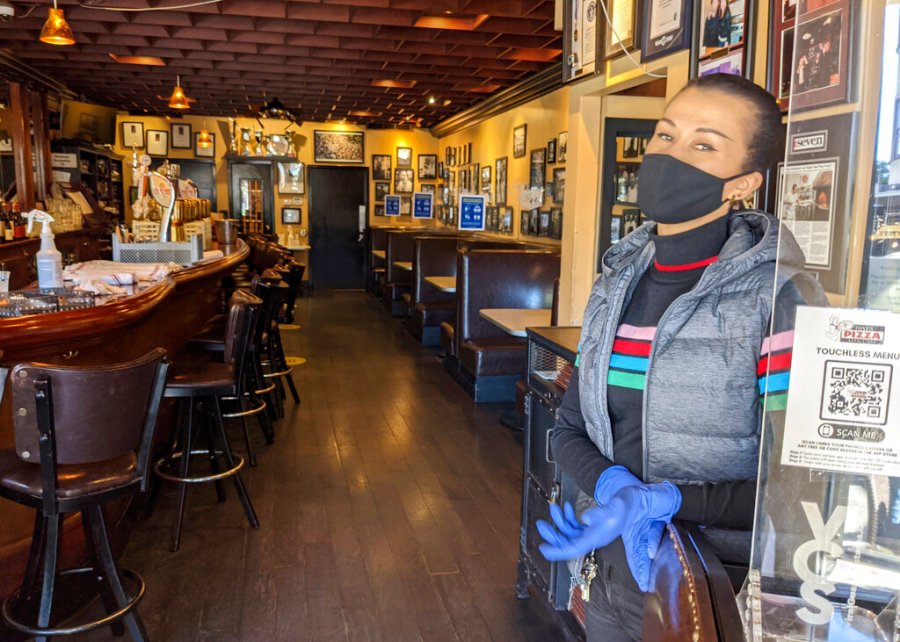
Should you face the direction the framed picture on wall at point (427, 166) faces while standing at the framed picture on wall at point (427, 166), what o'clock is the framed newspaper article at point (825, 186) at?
The framed newspaper article is roughly at 12 o'clock from the framed picture on wall.

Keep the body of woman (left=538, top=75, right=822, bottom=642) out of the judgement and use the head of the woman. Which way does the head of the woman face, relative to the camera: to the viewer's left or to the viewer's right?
to the viewer's left

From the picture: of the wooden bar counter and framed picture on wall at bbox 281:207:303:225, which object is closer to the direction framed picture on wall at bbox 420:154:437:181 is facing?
the wooden bar counter

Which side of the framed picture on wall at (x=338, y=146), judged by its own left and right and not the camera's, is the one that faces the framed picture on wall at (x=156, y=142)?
right

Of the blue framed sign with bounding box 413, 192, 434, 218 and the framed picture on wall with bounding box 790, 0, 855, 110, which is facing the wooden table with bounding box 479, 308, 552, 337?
the blue framed sign

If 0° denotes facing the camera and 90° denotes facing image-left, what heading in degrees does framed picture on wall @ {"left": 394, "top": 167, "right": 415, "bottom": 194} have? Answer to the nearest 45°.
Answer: approximately 0°

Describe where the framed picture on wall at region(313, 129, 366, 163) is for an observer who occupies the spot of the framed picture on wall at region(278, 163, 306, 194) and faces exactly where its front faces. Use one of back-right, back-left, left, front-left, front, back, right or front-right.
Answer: left

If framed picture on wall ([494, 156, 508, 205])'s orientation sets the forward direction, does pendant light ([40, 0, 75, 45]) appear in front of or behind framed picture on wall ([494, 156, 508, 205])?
in front

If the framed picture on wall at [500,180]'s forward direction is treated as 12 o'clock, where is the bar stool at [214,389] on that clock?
The bar stool is roughly at 11 o'clock from the framed picture on wall.

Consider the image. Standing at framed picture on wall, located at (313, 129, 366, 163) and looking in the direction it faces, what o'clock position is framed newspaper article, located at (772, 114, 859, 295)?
The framed newspaper article is roughly at 12 o'clock from the framed picture on wall.

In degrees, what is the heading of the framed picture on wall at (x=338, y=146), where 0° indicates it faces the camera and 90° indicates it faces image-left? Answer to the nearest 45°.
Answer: approximately 0°

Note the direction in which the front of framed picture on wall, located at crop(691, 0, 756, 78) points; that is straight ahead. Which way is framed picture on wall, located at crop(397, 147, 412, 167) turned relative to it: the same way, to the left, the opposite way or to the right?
to the left

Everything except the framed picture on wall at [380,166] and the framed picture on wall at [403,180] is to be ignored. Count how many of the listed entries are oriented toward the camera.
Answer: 2
